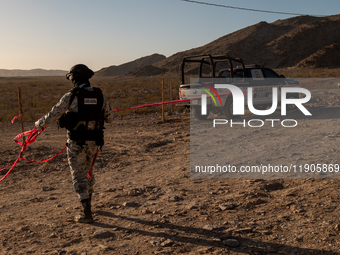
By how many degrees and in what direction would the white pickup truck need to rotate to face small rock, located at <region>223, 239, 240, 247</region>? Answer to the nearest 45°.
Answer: approximately 135° to its right

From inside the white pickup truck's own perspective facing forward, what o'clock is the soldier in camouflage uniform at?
The soldier in camouflage uniform is roughly at 5 o'clock from the white pickup truck.

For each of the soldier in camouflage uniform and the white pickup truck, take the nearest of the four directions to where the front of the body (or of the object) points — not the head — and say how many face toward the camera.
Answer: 0

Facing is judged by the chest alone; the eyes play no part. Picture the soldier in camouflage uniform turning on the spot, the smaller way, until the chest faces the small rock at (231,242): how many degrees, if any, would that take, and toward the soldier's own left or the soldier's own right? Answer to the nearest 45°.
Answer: approximately 180°

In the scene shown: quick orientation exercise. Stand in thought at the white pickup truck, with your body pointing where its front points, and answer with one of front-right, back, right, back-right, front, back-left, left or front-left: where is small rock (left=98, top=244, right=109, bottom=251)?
back-right

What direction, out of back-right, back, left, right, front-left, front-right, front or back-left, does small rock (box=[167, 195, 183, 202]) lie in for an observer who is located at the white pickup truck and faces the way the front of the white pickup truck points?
back-right

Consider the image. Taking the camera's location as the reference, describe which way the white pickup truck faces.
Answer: facing away from the viewer and to the right of the viewer

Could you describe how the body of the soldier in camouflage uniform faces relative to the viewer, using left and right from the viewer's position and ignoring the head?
facing away from the viewer and to the left of the viewer

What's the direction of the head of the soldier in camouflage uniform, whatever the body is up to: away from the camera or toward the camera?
away from the camera
